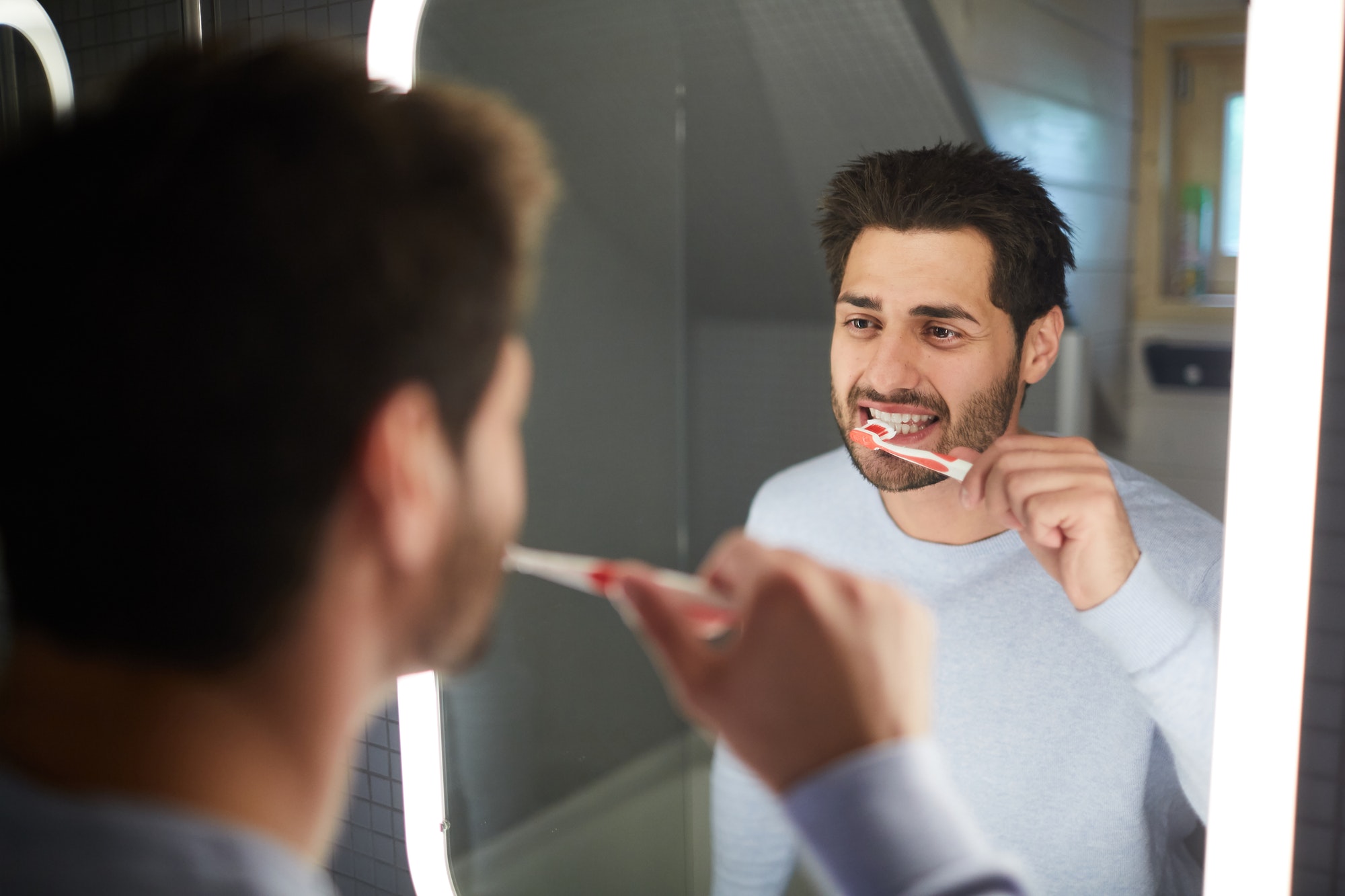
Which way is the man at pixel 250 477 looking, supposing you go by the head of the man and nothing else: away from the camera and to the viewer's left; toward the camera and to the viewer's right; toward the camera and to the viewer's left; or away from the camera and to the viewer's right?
away from the camera and to the viewer's right

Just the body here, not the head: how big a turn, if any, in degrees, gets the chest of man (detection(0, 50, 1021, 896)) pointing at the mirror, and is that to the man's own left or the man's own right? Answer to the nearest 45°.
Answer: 0° — they already face it

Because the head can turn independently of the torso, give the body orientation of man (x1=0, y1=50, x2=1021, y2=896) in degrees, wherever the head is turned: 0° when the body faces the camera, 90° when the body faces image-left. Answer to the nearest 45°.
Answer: approximately 225°
